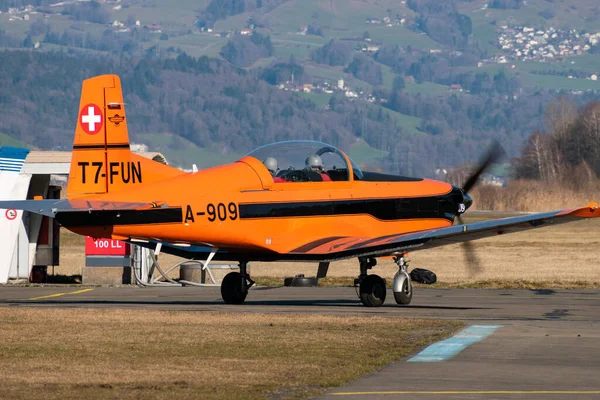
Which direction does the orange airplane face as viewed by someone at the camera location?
facing away from the viewer and to the right of the viewer

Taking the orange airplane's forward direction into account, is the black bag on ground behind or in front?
in front

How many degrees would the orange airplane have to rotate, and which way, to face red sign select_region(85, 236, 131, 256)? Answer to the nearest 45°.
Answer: approximately 90° to its left

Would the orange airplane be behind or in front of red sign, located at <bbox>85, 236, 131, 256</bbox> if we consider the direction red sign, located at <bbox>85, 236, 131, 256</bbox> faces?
in front

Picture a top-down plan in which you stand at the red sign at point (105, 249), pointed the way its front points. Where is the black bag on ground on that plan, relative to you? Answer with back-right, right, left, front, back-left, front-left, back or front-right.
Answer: front-left

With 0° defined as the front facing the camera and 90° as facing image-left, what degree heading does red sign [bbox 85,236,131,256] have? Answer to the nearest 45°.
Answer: approximately 0°

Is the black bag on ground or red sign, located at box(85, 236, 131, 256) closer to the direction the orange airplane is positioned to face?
the black bag on ground

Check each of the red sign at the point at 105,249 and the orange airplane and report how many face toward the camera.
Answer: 1
